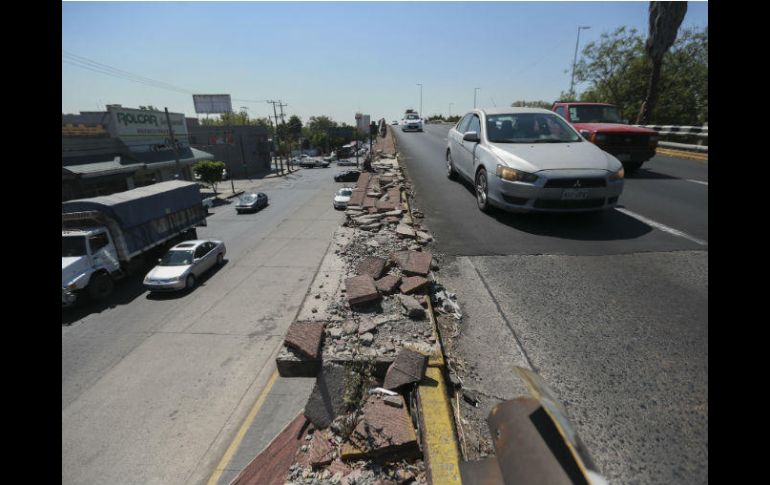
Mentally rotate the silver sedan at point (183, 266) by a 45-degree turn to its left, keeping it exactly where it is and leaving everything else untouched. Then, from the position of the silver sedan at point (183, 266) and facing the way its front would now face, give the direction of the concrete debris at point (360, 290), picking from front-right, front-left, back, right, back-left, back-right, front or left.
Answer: front

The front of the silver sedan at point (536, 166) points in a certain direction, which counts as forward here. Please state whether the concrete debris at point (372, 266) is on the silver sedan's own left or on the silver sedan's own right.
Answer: on the silver sedan's own right

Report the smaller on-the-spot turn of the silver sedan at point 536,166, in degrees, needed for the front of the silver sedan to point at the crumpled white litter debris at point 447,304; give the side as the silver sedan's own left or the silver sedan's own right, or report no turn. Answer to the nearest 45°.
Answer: approximately 45° to the silver sedan's own right

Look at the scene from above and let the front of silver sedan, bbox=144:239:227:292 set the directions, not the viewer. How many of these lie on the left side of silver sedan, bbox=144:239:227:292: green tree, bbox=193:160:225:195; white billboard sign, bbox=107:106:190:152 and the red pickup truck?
1

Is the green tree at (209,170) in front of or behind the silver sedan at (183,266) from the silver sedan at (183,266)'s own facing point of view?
behind

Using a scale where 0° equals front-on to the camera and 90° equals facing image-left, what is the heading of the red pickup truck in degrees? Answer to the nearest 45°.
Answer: approximately 315°

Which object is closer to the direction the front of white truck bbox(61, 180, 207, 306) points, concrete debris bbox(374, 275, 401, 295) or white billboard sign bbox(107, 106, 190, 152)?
the concrete debris

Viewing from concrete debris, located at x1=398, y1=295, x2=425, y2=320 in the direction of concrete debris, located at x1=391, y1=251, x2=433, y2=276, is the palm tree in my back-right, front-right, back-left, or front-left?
front-right

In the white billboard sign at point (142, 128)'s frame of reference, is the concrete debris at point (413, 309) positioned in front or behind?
in front

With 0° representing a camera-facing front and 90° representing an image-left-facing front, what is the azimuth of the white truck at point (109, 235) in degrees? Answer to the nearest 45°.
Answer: approximately 45°

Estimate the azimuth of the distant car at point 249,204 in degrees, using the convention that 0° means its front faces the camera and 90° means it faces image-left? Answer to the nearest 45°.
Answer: approximately 45°

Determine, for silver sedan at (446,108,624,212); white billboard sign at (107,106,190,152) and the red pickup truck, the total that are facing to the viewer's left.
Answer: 0

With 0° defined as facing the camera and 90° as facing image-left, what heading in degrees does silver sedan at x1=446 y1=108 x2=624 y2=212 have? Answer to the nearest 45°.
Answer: approximately 315°
